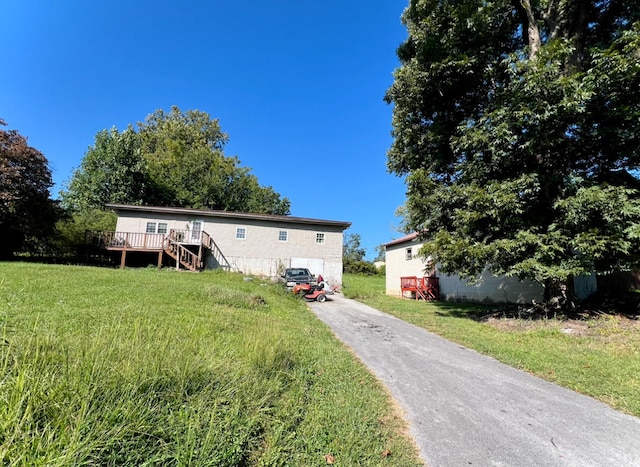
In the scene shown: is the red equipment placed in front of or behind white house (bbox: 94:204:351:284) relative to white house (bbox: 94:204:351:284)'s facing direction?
in front

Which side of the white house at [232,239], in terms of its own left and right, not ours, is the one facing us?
front

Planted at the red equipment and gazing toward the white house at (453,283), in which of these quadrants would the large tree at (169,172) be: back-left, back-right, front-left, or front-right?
back-left

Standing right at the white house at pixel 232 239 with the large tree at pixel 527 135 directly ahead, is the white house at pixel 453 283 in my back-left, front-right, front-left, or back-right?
front-left

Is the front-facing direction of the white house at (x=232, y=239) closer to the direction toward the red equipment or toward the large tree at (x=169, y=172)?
the red equipment

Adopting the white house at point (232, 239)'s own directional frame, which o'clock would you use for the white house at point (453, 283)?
the white house at point (453, 283) is roughly at 10 o'clock from the white house at point (232, 239).

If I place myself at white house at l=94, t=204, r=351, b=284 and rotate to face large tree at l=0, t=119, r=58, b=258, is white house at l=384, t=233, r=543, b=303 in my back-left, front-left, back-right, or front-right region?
back-left

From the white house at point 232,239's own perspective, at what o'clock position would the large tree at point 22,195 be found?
The large tree is roughly at 3 o'clock from the white house.

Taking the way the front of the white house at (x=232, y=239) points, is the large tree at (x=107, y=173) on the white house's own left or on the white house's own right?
on the white house's own right

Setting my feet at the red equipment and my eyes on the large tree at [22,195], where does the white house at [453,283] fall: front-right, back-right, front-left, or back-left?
back-right

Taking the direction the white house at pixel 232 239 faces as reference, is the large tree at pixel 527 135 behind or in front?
in front
